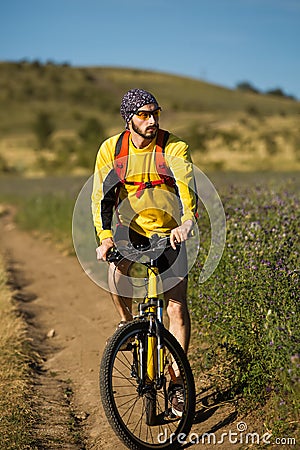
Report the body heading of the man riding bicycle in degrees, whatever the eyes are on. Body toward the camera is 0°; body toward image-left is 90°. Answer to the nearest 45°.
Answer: approximately 0°

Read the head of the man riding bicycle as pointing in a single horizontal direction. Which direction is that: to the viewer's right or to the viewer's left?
to the viewer's right

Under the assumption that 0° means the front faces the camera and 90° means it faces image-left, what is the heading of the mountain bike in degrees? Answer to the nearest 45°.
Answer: approximately 0°
